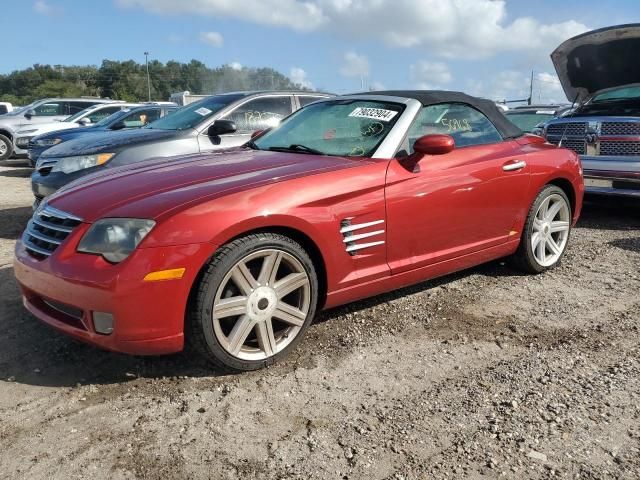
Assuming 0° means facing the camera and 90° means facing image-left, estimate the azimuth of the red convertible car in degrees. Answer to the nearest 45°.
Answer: approximately 45°

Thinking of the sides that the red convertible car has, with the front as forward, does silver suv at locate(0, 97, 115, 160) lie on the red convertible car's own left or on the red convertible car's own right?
on the red convertible car's own right
